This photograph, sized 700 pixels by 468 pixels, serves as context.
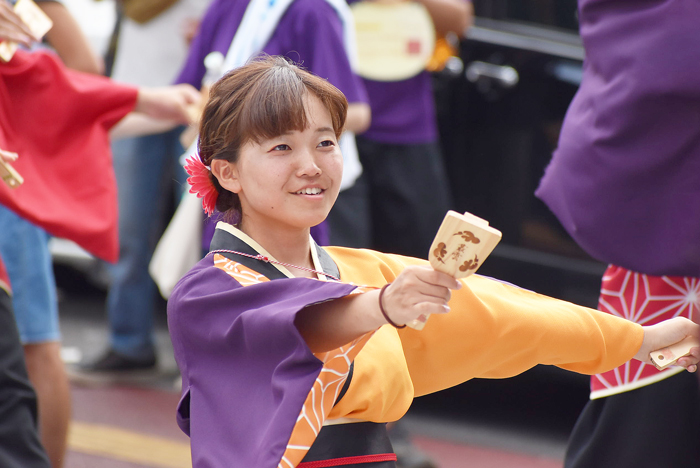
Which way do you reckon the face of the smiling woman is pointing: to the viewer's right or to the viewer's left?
to the viewer's right

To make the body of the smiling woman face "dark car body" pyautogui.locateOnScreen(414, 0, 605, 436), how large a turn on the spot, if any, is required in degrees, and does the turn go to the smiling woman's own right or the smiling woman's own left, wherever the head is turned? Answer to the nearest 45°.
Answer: approximately 135° to the smiling woman's own left

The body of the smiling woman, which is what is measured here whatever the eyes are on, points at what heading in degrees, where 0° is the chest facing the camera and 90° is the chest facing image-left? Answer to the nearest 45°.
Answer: approximately 315°

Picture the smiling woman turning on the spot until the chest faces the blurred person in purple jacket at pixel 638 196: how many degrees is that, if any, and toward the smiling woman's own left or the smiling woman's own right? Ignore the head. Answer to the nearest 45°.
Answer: approximately 90° to the smiling woman's own left

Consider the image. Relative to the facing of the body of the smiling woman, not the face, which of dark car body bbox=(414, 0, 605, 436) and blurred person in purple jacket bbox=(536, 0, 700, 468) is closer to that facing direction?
the blurred person in purple jacket
